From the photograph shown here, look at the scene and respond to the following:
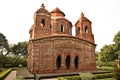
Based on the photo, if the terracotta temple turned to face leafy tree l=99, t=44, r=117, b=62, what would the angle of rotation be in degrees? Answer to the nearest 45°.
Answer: approximately 135° to its left

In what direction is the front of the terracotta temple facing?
toward the camera

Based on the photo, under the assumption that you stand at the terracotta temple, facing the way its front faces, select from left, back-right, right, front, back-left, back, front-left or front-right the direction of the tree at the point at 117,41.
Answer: back-left
